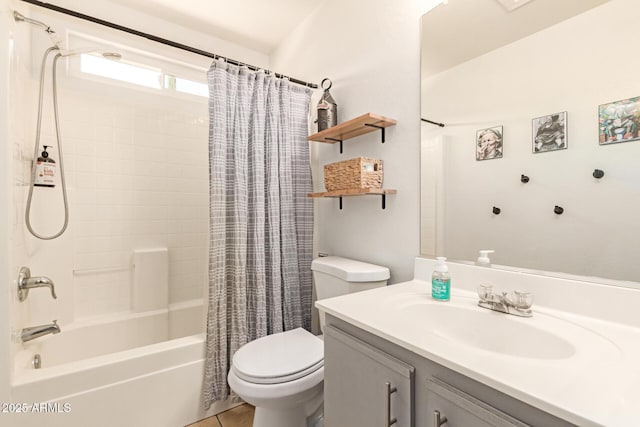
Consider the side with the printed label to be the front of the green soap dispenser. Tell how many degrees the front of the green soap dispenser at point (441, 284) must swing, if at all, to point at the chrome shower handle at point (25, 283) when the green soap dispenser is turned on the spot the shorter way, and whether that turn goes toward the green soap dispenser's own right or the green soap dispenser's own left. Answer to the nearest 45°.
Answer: approximately 45° to the green soap dispenser's own right

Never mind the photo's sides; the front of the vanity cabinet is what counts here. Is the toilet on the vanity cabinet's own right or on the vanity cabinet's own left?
on the vanity cabinet's own right

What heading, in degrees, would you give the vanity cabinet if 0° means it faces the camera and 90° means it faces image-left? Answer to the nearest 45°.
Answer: approximately 45°

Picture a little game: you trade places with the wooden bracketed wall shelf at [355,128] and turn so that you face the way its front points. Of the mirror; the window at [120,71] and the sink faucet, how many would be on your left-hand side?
2

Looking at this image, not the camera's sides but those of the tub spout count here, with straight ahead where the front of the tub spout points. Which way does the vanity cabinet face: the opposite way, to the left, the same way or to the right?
the opposite way

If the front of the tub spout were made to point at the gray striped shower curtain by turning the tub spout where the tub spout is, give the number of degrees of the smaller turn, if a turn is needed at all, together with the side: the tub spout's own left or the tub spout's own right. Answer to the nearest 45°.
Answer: approximately 45° to the tub spout's own right

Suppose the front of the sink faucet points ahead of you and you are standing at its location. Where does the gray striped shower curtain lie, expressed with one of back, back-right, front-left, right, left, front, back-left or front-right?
front-right

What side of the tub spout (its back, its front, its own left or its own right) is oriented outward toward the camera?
right

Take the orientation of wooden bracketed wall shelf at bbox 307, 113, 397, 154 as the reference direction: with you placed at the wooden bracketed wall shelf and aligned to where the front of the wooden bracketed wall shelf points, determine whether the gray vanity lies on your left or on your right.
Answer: on your left
